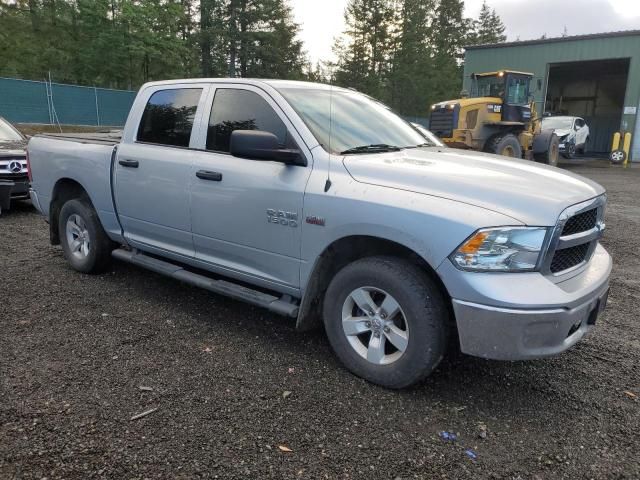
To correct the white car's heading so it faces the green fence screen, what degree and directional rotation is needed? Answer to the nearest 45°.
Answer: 0° — it already faces it

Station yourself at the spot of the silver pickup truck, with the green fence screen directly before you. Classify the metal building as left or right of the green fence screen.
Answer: right

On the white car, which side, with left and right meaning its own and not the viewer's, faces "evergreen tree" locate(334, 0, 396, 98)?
right

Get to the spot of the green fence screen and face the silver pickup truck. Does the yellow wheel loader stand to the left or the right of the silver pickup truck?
left

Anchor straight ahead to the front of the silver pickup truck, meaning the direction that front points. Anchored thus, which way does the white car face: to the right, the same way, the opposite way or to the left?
to the right

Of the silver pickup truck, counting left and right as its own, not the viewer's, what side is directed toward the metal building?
left

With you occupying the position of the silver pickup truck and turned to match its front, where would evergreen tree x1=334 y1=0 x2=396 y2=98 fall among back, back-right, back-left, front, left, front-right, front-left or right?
back-left
